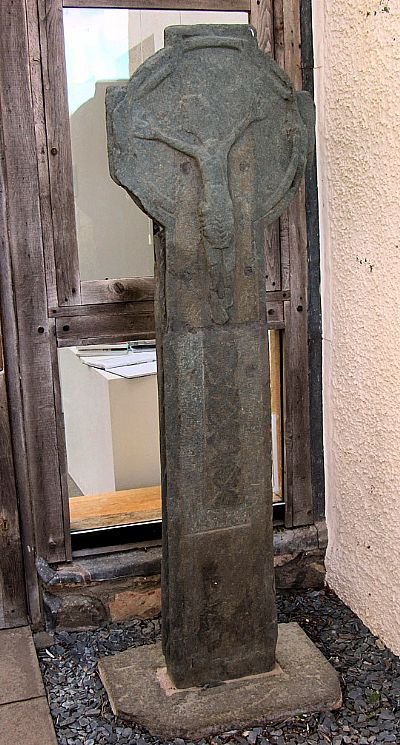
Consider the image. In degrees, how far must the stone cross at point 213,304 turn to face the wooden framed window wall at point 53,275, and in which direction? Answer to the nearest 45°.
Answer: approximately 135° to its right

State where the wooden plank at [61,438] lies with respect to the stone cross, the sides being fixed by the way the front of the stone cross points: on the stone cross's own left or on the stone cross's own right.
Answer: on the stone cross's own right

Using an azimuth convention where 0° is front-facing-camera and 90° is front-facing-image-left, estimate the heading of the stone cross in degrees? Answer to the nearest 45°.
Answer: approximately 0°

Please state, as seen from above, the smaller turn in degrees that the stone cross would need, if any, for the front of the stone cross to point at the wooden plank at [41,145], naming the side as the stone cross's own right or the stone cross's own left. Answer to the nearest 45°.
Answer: approximately 135° to the stone cross's own right

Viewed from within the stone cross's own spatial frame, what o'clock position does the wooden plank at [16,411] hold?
The wooden plank is roughly at 4 o'clock from the stone cross.

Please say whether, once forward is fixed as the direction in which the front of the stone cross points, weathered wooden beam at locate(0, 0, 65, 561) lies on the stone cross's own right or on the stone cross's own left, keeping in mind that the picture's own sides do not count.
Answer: on the stone cross's own right
